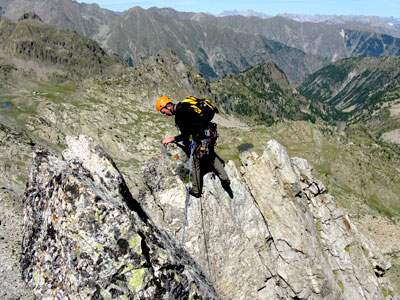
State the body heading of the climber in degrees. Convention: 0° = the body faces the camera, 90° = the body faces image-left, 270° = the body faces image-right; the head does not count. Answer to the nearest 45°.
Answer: approximately 90°
